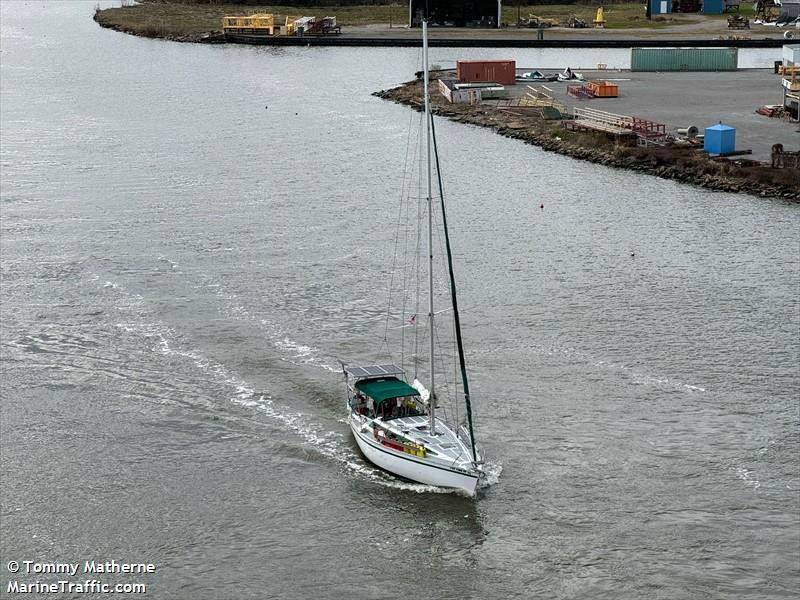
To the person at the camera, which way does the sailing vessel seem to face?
facing the viewer and to the right of the viewer
